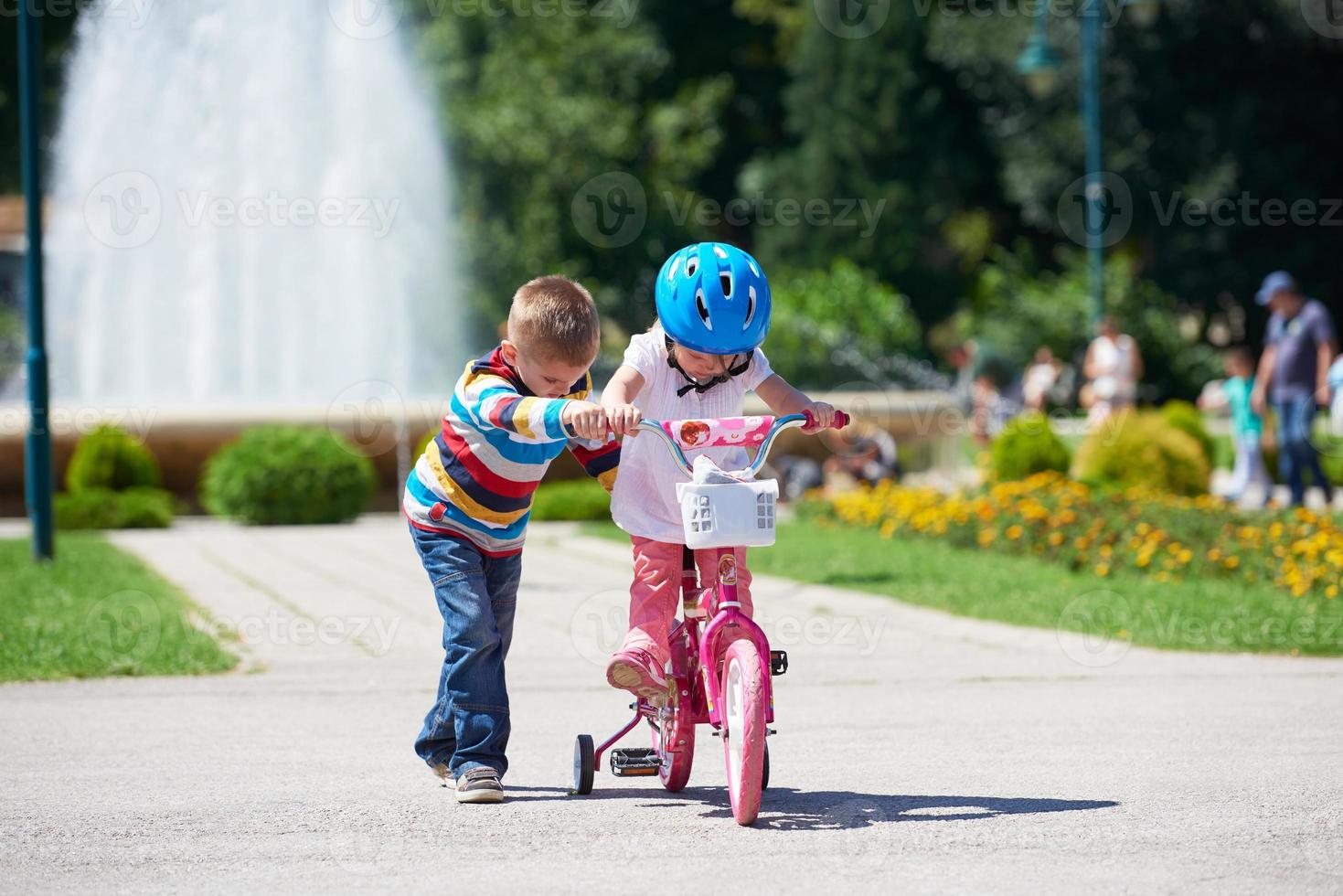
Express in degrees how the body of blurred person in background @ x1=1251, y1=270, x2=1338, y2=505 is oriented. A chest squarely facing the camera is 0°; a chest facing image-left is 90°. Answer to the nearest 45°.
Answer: approximately 45°

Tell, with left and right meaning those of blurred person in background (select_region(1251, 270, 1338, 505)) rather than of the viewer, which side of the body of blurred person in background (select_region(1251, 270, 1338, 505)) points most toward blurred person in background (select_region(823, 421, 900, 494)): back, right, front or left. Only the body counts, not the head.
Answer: right

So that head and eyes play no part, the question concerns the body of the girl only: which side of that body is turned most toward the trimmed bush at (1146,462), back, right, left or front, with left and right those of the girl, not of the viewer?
back

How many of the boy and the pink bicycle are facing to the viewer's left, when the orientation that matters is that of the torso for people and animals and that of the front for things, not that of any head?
0

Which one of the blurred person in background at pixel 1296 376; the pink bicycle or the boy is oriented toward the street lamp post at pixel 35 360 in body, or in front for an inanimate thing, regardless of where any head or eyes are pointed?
the blurred person in background

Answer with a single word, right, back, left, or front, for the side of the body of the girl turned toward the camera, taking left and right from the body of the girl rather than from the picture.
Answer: front

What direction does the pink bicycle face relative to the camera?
toward the camera

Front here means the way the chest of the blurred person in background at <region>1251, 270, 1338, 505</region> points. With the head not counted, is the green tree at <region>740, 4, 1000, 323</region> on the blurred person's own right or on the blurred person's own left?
on the blurred person's own right

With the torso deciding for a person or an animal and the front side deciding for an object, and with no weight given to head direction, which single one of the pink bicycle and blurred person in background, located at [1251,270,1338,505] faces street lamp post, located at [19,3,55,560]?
the blurred person in background

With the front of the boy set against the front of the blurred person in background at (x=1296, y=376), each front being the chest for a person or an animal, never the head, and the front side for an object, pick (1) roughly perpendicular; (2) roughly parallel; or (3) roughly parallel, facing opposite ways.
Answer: roughly perpendicular

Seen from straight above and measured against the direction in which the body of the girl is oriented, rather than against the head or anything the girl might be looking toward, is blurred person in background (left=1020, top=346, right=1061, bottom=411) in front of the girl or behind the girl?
behind

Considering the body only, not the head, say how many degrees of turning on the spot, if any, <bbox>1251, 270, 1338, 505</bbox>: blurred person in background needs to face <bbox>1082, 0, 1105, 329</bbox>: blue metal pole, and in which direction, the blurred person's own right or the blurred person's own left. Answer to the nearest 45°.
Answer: approximately 135° to the blurred person's own right

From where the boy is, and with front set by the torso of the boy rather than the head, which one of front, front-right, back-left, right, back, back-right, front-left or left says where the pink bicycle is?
front

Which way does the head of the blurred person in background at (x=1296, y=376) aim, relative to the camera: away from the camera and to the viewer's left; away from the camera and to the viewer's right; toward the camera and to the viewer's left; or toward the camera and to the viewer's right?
toward the camera and to the viewer's left
